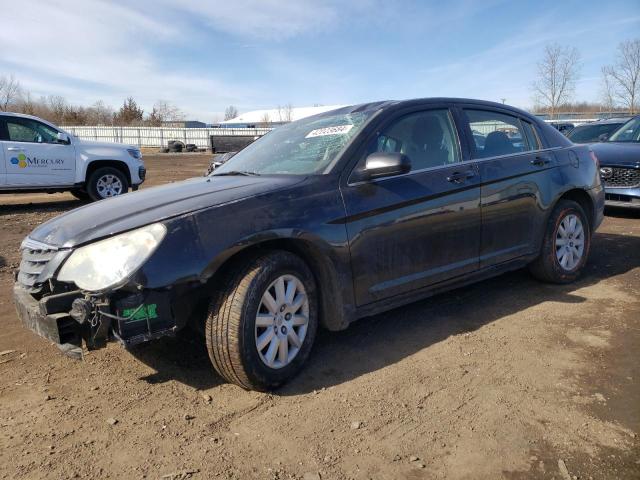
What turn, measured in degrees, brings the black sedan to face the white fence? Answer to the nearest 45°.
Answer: approximately 135° to its right

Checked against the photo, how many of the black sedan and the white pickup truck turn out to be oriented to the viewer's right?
1

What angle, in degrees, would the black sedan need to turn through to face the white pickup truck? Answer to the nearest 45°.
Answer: approximately 90° to its right

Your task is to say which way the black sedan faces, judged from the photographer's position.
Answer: facing the viewer and to the left of the viewer

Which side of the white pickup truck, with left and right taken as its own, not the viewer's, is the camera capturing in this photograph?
right

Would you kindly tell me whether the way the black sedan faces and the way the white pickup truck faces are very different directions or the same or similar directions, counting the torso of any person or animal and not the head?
very different directions

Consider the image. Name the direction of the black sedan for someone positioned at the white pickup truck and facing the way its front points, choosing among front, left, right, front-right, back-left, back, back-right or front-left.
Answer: right

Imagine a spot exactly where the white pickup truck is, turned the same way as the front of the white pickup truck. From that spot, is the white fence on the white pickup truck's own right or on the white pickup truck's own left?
on the white pickup truck's own left
